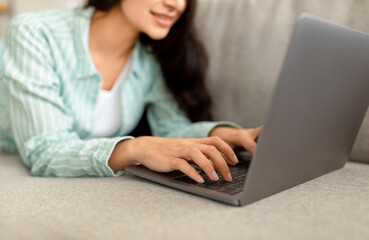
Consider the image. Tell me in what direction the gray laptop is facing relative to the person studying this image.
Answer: facing away from the viewer and to the left of the viewer
